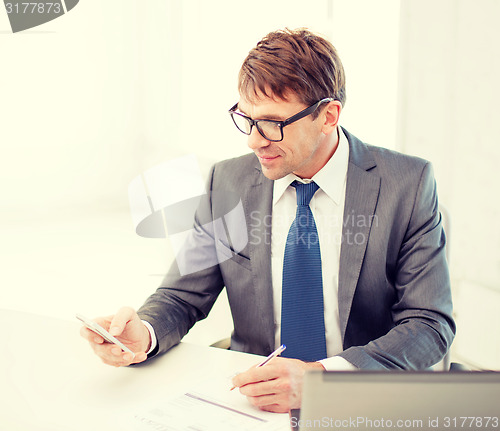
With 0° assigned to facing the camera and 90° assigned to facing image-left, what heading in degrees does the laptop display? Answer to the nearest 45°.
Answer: approximately 180°

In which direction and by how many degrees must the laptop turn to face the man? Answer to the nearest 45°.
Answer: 0° — it already faces them

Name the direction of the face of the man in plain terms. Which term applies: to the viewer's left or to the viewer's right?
to the viewer's left
